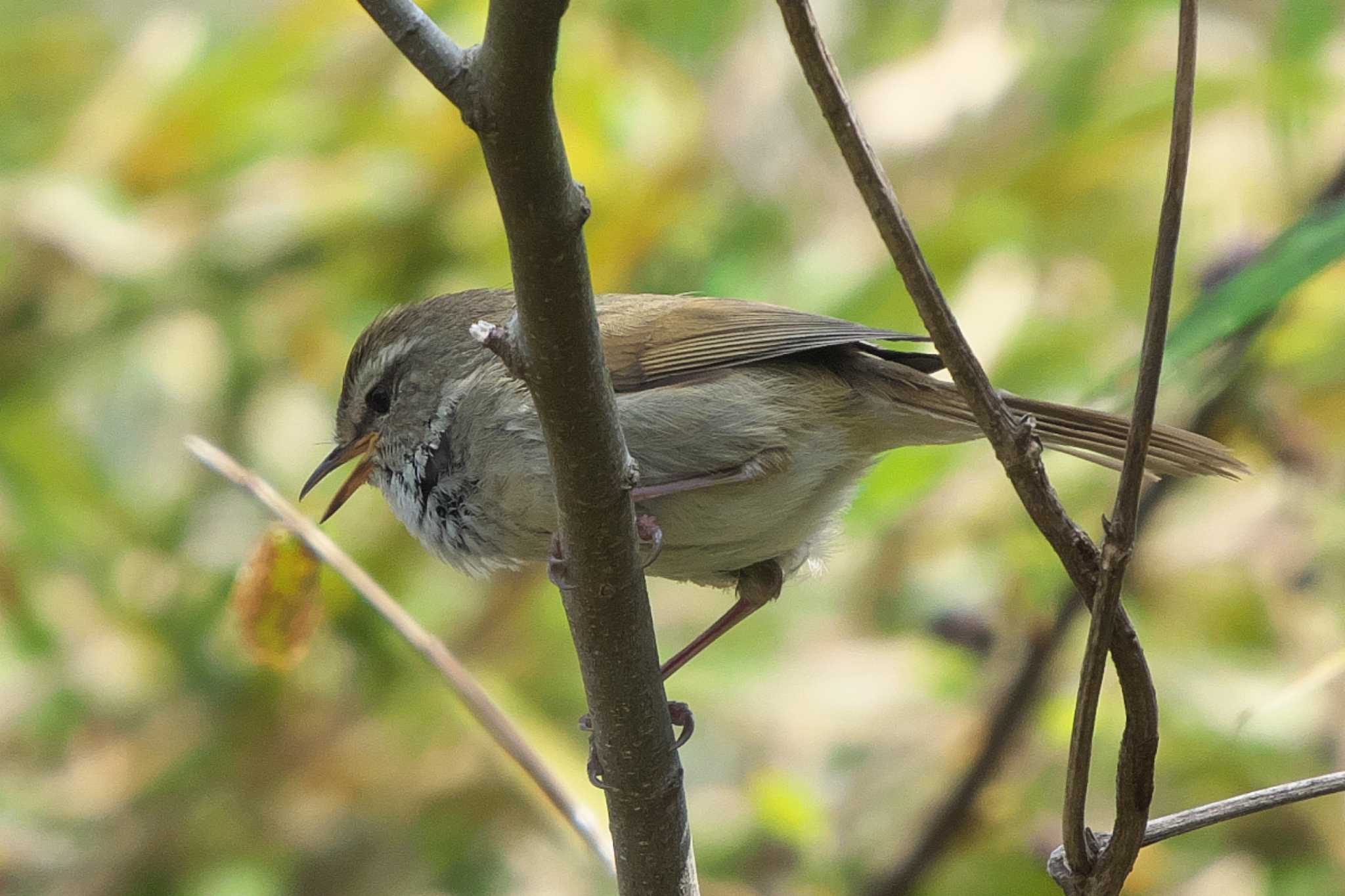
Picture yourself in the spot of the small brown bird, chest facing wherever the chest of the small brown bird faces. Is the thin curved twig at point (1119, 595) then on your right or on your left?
on your left

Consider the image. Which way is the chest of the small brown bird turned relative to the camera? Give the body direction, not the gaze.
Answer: to the viewer's left
